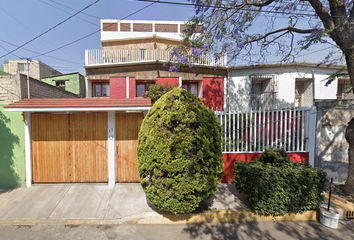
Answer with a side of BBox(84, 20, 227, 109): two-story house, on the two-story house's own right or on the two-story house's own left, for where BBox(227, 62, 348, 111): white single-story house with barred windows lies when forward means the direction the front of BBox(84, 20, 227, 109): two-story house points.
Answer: on the two-story house's own left

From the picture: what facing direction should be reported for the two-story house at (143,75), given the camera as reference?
facing the viewer

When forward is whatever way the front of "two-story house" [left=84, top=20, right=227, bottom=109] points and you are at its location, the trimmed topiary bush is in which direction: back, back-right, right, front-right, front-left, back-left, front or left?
front

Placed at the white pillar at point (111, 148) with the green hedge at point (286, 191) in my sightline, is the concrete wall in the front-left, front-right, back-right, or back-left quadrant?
front-left

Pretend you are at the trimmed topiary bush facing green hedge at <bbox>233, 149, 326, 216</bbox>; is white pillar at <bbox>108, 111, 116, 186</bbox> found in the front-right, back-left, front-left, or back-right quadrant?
back-left

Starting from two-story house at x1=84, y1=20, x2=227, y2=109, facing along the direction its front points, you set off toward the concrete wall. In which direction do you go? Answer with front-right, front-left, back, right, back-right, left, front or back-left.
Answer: front-left

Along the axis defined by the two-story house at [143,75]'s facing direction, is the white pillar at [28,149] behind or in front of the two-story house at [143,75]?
in front

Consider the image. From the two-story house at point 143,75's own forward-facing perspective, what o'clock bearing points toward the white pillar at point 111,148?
The white pillar is roughly at 12 o'clock from the two-story house.

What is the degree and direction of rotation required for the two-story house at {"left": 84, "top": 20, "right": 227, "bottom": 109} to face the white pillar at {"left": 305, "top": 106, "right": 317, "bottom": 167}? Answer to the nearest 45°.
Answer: approximately 45° to its left

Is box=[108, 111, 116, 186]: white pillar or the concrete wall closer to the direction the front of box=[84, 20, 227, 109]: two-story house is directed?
the white pillar
